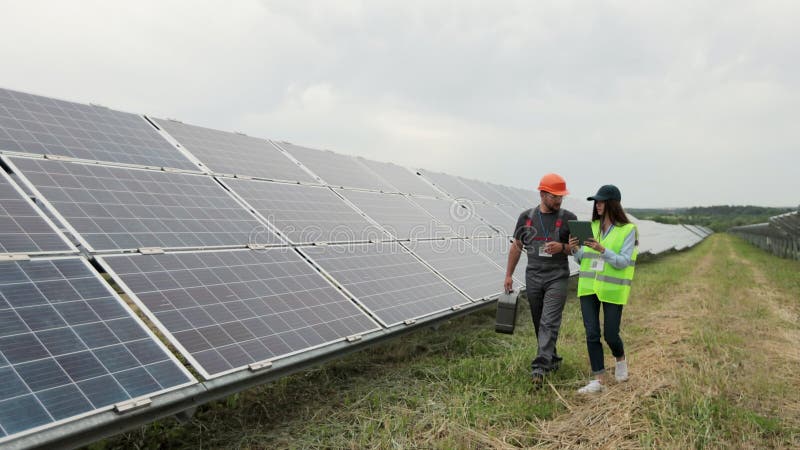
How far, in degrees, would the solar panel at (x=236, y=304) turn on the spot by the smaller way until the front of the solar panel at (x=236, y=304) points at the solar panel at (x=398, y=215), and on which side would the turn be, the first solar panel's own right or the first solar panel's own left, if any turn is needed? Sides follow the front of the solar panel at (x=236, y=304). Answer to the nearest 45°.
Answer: approximately 90° to the first solar panel's own left

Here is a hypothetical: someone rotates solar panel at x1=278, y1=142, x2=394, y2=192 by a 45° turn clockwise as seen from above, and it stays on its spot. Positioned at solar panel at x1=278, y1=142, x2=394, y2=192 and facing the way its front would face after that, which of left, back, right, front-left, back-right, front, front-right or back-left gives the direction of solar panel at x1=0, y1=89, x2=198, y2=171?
front-right

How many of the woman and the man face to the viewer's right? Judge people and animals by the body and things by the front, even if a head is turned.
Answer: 0

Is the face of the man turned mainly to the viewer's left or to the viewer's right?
to the viewer's right

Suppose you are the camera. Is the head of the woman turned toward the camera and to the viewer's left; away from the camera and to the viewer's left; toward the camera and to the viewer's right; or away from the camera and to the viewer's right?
toward the camera and to the viewer's left

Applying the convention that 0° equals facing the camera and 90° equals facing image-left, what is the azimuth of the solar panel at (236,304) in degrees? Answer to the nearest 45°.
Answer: approximately 315°

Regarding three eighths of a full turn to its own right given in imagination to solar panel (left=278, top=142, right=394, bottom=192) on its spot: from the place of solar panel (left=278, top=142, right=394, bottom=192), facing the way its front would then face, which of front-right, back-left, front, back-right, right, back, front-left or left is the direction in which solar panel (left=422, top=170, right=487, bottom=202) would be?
back-right

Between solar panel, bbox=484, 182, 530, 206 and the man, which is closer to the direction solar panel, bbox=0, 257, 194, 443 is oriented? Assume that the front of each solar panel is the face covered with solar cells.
the man

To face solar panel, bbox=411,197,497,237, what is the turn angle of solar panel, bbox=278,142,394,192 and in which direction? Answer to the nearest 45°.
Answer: approximately 45° to its left

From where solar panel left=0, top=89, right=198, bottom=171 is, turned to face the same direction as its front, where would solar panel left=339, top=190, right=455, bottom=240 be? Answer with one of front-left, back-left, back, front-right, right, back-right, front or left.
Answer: front-left

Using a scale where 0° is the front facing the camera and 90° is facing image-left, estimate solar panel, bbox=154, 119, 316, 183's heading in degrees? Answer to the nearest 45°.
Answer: approximately 315°

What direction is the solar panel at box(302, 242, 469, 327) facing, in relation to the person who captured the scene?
facing the viewer and to the right of the viewer

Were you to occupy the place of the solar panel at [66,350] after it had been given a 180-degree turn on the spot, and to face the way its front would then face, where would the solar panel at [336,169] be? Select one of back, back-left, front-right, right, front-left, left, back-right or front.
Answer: right

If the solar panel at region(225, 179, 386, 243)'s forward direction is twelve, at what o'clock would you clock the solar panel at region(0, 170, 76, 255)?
the solar panel at region(0, 170, 76, 255) is roughly at 3 o'clock from the solar panel at region(225, 179, 386, 243).
